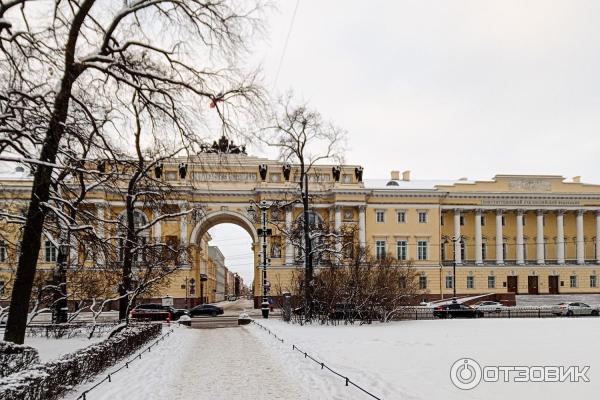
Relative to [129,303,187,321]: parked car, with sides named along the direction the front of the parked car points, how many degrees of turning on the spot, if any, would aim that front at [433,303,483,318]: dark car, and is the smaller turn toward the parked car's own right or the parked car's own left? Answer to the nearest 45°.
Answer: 0° — it already faces it

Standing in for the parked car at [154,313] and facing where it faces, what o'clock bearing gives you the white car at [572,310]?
The white car is roughly at 12 o'clock from the parked car.

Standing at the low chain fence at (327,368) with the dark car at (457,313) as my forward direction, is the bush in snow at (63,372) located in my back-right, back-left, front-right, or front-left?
back-left

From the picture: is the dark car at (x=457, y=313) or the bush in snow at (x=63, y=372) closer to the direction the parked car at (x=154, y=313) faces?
the dark car

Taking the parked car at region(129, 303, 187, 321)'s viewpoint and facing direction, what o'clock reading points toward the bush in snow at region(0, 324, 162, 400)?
The bush in snow is roughly at 3 o'clock from the parked car.

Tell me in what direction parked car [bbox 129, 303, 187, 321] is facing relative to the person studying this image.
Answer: facing to the right of the viewer

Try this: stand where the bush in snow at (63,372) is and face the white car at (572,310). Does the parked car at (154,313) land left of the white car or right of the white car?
left
